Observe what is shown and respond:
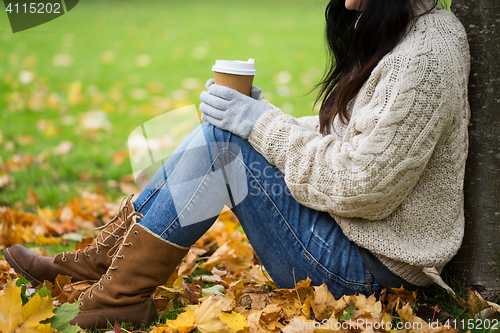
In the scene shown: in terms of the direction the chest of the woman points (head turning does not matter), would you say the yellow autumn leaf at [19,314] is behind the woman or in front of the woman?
in front

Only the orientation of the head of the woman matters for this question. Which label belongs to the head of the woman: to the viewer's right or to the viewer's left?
to the viewer's left

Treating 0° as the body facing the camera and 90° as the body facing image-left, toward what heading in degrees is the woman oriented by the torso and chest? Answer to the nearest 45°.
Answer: approximately 90°
